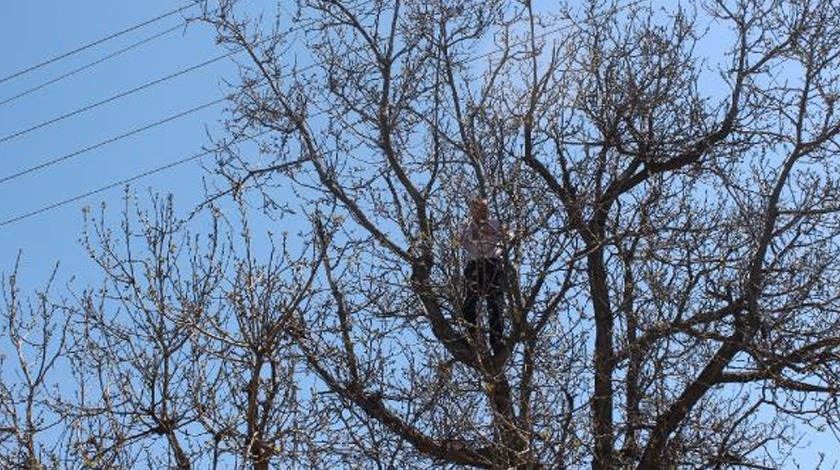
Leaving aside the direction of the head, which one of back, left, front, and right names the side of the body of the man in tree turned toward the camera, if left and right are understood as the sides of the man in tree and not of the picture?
front

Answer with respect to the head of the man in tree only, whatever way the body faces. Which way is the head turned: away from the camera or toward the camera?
toward the camera
